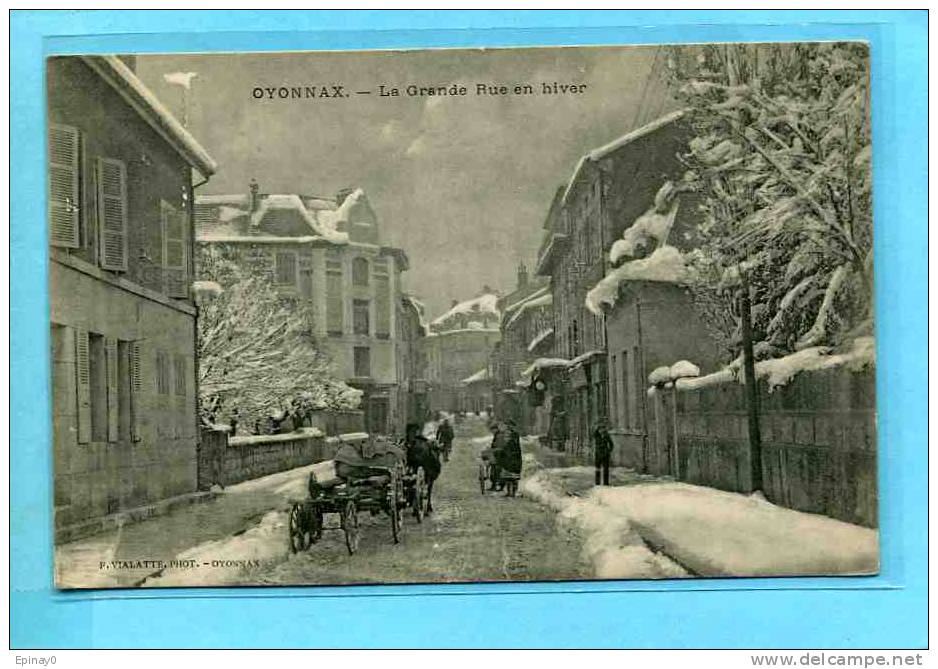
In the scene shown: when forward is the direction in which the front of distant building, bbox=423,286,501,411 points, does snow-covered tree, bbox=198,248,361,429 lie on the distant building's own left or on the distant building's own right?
on the distant building's own right

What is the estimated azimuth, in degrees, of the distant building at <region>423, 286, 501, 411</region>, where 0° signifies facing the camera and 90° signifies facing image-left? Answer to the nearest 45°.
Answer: approximately 0°

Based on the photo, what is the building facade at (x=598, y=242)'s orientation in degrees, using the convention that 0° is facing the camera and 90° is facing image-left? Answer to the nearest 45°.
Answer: approximately 45°
